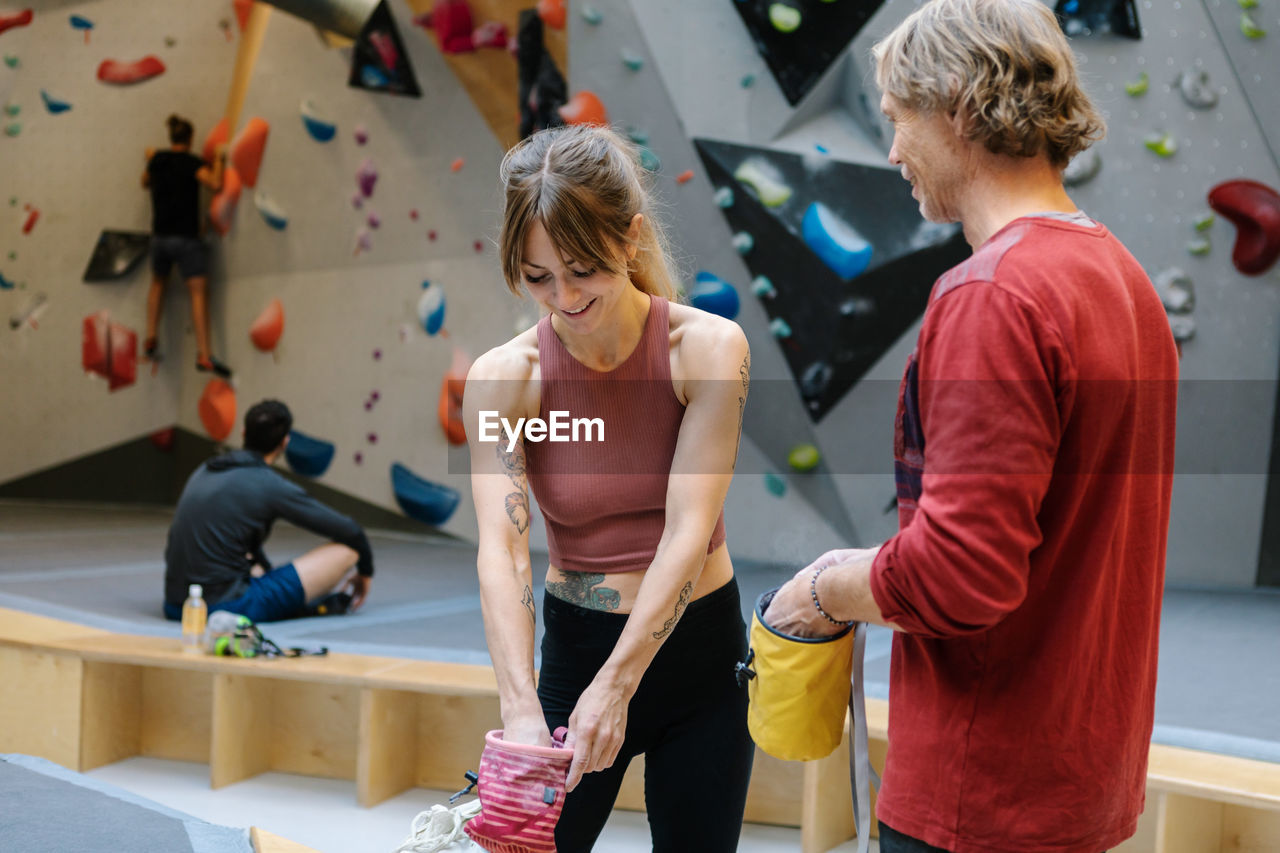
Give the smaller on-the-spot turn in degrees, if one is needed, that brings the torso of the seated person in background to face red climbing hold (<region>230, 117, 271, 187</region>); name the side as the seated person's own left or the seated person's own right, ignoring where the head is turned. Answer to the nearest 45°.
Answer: approximately 45° to the seated person's own left

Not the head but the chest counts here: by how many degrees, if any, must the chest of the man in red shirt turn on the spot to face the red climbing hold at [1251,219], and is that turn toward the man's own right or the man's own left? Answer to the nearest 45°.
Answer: approximately 45° to the man's own right

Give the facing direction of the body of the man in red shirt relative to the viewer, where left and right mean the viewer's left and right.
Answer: facing away from the viewer and to the left of the viewer

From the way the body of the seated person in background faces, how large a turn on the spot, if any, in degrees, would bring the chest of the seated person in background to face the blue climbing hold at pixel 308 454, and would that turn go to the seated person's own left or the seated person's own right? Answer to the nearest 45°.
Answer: approximately 45° to the seated person's own left

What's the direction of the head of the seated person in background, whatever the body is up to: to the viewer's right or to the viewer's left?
to the viewer's right

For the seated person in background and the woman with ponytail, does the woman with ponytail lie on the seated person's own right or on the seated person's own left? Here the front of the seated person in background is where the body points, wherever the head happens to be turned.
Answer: on the seated person's own right

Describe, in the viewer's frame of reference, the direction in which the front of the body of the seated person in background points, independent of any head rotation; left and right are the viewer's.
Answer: facing away from the viewer and to the right of the viewer

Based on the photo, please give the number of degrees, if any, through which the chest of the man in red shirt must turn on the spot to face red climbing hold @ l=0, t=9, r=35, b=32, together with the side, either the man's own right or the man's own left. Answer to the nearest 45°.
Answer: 0° — they already face it
